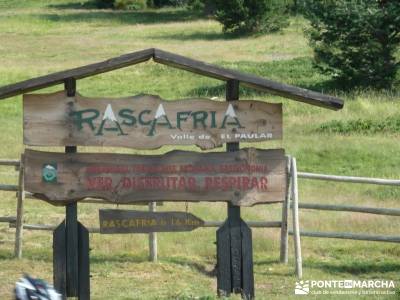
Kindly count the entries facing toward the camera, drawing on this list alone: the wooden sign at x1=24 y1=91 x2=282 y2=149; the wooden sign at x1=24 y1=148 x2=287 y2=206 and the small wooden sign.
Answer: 3

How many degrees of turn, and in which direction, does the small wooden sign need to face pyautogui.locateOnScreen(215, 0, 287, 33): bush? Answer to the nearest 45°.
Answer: approximately 180°

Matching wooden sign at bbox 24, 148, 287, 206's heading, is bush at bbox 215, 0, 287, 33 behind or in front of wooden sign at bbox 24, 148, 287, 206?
behind

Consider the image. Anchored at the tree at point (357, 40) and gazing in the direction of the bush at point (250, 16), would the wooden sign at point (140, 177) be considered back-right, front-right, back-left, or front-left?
back-left

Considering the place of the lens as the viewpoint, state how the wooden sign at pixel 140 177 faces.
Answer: facing the viewer

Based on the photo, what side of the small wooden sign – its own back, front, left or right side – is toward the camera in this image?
front
